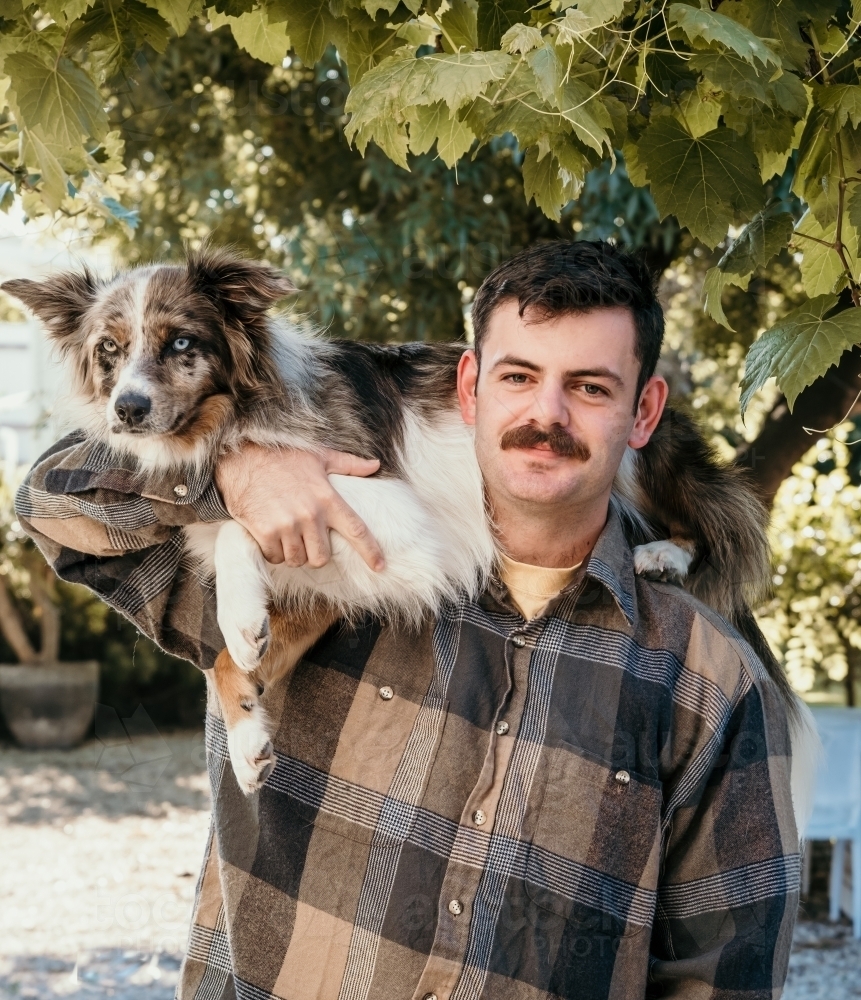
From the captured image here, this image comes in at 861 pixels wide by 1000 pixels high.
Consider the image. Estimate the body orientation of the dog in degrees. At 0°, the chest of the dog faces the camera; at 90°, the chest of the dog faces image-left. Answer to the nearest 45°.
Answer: approximately 90°

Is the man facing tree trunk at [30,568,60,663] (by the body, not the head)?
no

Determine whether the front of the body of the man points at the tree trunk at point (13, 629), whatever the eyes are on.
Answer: no

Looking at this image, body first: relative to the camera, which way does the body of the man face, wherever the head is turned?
toward the camera

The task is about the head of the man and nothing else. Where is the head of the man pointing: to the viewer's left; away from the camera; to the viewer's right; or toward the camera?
toward the camera

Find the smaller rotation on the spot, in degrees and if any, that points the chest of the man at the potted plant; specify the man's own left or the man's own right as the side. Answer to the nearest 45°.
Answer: approximately 180°

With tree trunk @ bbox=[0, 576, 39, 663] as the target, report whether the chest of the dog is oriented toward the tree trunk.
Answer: no

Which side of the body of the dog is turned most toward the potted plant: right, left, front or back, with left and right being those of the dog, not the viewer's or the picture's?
right
